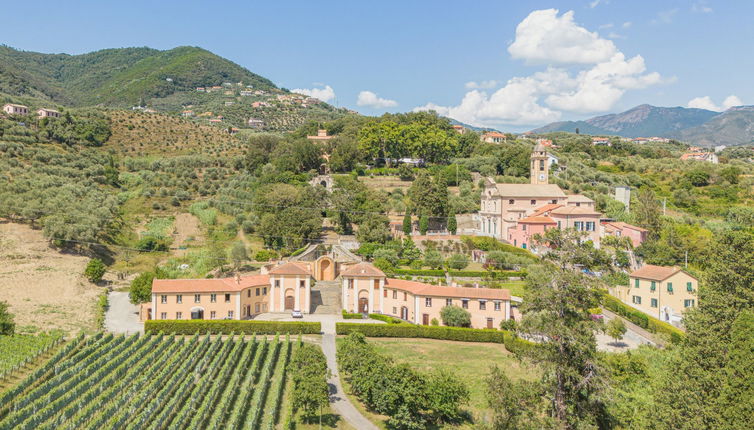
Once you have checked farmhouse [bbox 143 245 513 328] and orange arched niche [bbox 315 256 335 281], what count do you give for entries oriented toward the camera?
2

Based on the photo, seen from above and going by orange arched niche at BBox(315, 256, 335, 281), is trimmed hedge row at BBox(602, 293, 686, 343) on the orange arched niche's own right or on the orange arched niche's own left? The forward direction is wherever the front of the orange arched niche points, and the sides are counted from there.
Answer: on the orange arched niche's own left

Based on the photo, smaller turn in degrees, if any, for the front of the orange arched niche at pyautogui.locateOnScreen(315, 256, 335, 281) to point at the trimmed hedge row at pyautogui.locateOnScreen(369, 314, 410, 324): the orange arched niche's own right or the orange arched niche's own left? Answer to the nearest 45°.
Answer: approximately 45° to the orange arched niche's own left

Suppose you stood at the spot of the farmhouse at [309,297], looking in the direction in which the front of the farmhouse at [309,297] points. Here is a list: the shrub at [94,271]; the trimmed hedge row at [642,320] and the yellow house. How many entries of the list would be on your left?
2

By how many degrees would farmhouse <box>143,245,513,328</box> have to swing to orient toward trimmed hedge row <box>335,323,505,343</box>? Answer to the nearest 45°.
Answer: approximately 45° to its left

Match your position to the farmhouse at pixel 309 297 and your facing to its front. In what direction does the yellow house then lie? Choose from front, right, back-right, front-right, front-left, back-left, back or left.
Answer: left

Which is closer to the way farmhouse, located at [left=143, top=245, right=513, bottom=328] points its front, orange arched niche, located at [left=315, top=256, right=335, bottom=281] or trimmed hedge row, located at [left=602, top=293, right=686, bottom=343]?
the trimmed hedge row

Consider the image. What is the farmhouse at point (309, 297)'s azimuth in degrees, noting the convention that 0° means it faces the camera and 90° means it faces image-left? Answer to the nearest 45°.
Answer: approximately 0°

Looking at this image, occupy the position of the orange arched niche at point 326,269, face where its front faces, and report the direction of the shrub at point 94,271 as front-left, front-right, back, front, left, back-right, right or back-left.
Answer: right

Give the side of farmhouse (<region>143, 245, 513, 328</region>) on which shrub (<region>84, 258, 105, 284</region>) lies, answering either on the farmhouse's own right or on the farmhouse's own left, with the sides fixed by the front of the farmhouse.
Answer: on the farmhouse's own right
